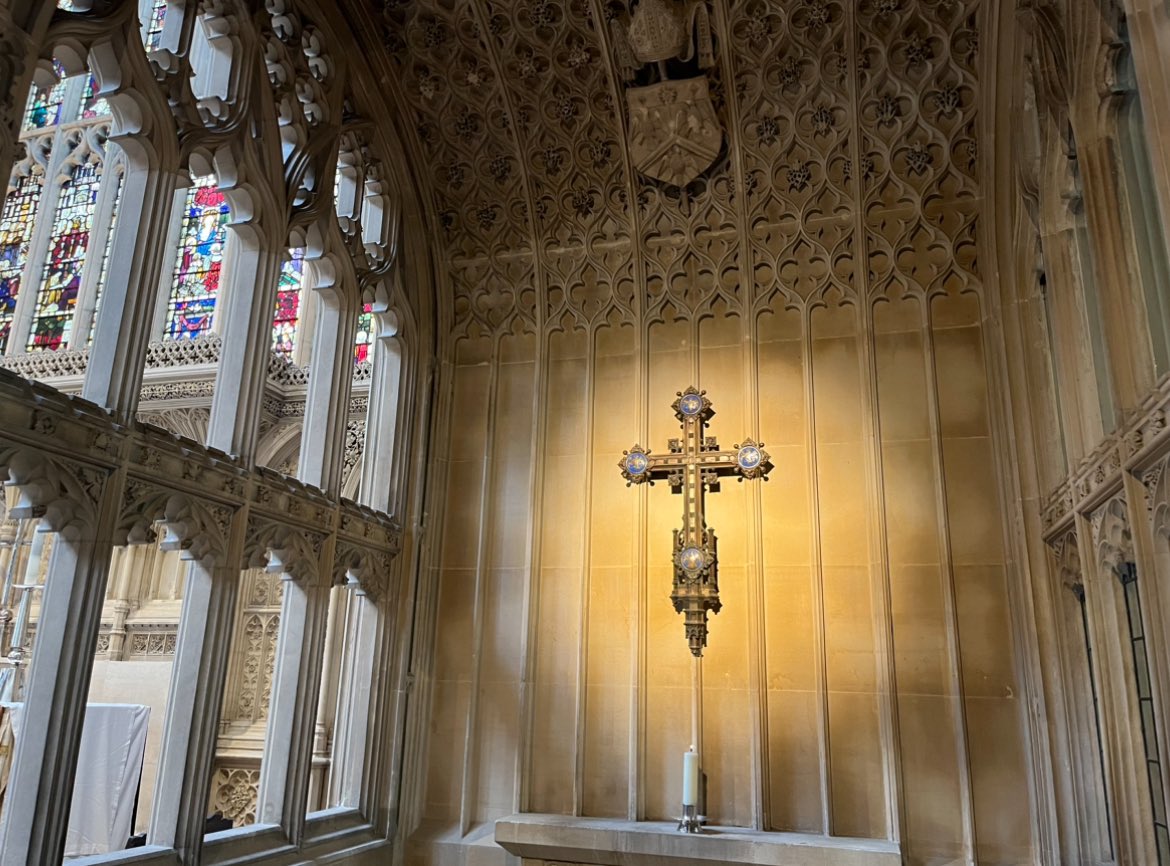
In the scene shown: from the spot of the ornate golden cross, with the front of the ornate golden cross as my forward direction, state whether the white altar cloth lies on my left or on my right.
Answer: on my right

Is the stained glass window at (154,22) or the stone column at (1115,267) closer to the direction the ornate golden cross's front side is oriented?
the stone column

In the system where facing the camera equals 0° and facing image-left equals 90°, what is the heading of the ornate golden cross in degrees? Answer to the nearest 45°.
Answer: approximately 0°

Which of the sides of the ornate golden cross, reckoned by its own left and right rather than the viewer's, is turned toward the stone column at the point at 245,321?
right

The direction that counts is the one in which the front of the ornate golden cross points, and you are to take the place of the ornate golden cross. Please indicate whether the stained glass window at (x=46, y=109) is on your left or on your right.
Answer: on your right

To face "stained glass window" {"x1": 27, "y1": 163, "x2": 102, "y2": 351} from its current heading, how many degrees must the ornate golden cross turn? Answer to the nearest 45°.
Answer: approximately 135° to its right

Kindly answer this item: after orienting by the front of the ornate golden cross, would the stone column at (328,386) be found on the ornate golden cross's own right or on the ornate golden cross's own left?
on the ornate golden cross's own right

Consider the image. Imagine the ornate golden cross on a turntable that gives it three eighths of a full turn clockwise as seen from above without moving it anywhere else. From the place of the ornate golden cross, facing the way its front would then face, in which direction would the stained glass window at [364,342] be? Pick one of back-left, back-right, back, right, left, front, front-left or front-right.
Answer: front

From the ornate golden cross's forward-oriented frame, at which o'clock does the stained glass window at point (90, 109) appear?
The stained glass window is roughly at 4 o'clock from the ornate golden cross.

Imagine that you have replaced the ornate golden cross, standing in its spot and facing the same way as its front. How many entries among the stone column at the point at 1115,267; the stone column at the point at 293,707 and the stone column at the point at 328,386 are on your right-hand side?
2

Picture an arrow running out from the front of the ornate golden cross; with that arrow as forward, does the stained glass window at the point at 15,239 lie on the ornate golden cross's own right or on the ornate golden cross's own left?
on the ornate golden cross's own right

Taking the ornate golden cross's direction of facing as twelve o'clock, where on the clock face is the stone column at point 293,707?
The stone column is roughly at 3 o'clock from the ornate golden cross.
